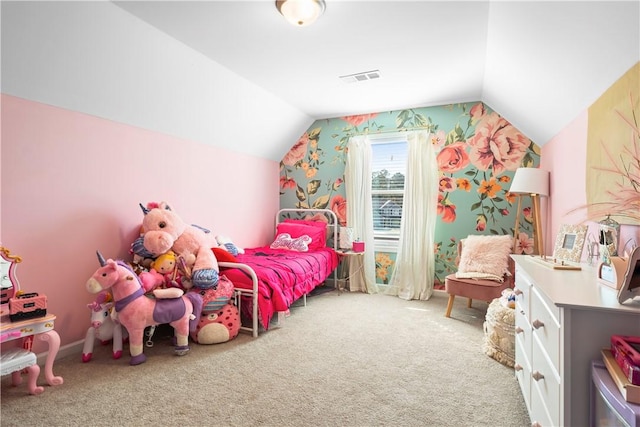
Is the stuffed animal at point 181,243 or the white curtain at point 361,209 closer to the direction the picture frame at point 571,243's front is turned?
the stuffed animal

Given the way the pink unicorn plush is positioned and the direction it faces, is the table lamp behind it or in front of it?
behind

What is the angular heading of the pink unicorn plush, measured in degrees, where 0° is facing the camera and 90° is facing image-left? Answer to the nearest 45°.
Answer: approximately 90°

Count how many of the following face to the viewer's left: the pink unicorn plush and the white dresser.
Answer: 2

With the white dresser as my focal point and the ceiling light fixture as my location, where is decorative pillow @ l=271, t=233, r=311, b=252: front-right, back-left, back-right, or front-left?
back-left

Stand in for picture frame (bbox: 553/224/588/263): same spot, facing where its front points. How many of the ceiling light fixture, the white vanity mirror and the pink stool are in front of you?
3

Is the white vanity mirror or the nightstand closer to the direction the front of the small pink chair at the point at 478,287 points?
the white vanity mirror

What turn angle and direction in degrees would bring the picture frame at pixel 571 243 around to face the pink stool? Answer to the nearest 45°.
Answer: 0° — it already faces it

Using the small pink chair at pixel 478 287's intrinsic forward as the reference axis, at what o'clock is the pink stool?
The pink stool is roughly at 12 o'clock from the small pink chair.

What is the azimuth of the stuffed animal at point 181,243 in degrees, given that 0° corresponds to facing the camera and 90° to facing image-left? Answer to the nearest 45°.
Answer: approximately 45°

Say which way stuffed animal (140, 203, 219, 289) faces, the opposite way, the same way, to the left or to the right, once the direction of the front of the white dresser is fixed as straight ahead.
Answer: to the left

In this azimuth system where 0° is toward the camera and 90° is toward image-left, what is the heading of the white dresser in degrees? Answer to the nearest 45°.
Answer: approximately 90°
